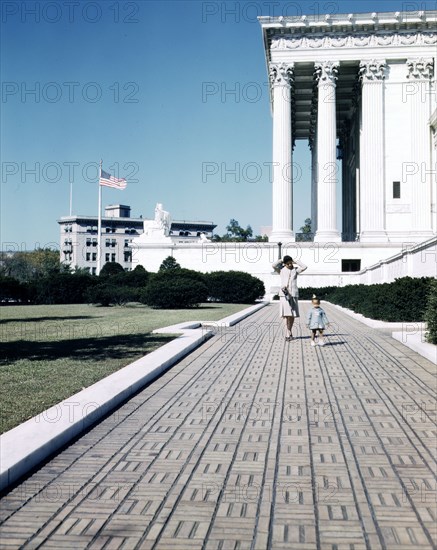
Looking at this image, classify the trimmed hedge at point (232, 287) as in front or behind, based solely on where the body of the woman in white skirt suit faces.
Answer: behind

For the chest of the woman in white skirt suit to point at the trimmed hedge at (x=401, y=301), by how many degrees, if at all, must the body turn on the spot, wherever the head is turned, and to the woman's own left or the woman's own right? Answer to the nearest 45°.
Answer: approximately 135° to the woman's own left

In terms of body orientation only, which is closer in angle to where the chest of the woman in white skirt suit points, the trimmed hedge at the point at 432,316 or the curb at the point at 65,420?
the curb

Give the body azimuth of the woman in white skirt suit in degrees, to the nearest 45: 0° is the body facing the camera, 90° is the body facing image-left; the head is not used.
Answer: approximately 0°

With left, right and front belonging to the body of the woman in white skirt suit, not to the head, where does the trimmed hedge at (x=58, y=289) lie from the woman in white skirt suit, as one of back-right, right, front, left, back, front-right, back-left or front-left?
back-right

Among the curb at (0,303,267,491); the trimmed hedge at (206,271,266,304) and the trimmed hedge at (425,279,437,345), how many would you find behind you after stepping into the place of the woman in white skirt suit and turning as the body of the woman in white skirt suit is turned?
1
